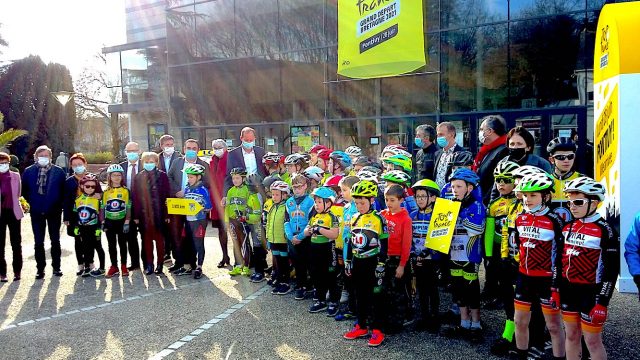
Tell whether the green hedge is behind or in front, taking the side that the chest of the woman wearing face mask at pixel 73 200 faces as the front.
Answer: behind

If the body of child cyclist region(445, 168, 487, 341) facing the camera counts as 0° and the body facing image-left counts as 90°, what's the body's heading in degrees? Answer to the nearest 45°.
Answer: approximately 45°

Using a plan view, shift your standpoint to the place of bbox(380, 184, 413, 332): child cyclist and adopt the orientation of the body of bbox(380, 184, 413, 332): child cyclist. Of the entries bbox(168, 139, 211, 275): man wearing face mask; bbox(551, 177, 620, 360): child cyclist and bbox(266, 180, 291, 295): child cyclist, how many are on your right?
2

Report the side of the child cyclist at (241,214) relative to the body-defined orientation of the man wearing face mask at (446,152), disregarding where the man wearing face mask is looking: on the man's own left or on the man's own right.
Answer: on the man's own right

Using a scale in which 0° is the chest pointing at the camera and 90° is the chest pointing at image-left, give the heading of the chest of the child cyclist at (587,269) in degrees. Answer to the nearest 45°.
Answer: approximately 45°
